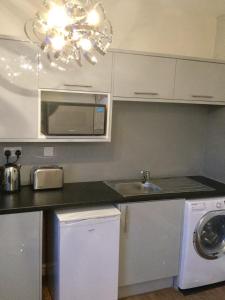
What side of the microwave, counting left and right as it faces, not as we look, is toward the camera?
front

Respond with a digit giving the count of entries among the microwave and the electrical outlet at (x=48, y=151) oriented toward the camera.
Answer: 2

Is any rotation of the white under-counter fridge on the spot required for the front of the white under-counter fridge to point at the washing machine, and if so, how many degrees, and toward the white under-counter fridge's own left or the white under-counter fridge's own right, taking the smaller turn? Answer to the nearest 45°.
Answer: approximately 90° to the white under-counter fridge's own left

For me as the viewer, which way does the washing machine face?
facing the viewer and to the right of the viewer

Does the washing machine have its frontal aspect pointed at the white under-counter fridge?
no

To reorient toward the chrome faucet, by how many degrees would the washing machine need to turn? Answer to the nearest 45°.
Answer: approximately 135° to its right

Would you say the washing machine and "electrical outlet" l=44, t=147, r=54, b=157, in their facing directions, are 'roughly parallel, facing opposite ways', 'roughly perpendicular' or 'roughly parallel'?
roughly parallel

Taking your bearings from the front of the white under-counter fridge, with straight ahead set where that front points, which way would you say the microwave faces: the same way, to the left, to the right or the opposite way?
the same way

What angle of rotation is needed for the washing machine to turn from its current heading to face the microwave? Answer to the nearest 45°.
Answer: approximately 90° to its right

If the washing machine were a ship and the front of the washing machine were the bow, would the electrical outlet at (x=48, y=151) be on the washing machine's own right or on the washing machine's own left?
on the washing machine's own right

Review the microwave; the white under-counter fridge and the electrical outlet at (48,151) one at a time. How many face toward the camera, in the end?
3

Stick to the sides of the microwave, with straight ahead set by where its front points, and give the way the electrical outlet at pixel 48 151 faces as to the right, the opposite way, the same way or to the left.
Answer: the same way

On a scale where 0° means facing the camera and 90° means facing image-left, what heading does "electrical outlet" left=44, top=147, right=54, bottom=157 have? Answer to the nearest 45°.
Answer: approximately 0°

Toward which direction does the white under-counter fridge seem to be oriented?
toward the camera
